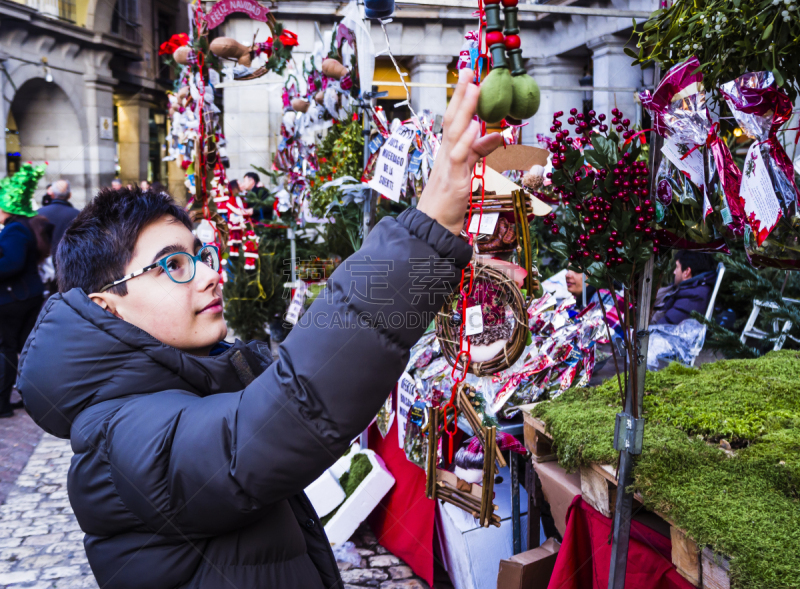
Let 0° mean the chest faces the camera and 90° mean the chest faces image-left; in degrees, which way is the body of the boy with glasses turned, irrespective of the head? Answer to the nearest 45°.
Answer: approximately 270°

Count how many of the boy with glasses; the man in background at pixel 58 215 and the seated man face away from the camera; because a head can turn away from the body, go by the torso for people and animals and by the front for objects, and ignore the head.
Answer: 1

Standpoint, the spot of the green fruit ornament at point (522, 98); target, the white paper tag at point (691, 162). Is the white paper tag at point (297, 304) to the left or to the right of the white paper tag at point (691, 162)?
left

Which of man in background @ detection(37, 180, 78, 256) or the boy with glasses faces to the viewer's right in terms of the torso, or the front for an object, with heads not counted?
the boy with glasses

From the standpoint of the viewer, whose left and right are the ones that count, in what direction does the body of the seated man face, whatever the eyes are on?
facing to the left of the viewer

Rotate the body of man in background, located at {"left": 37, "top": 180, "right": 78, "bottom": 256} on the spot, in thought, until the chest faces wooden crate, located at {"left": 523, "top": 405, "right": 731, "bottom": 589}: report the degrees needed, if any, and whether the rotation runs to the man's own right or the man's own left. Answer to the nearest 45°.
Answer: approximately 180°

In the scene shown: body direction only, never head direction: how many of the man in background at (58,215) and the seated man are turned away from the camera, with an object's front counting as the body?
1

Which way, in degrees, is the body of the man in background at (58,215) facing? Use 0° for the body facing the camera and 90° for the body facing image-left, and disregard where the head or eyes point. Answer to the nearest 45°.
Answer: approximately 180°
